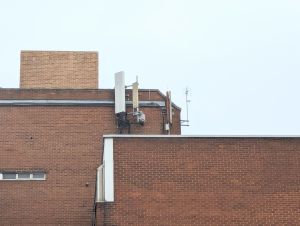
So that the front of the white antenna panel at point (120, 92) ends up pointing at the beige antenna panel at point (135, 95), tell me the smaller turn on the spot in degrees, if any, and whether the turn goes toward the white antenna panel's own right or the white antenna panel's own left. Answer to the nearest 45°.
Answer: approximately 135° to the white antenna panel's own left

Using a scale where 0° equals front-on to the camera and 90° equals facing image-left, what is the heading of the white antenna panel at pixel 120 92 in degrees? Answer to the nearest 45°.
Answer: approximately 45°
